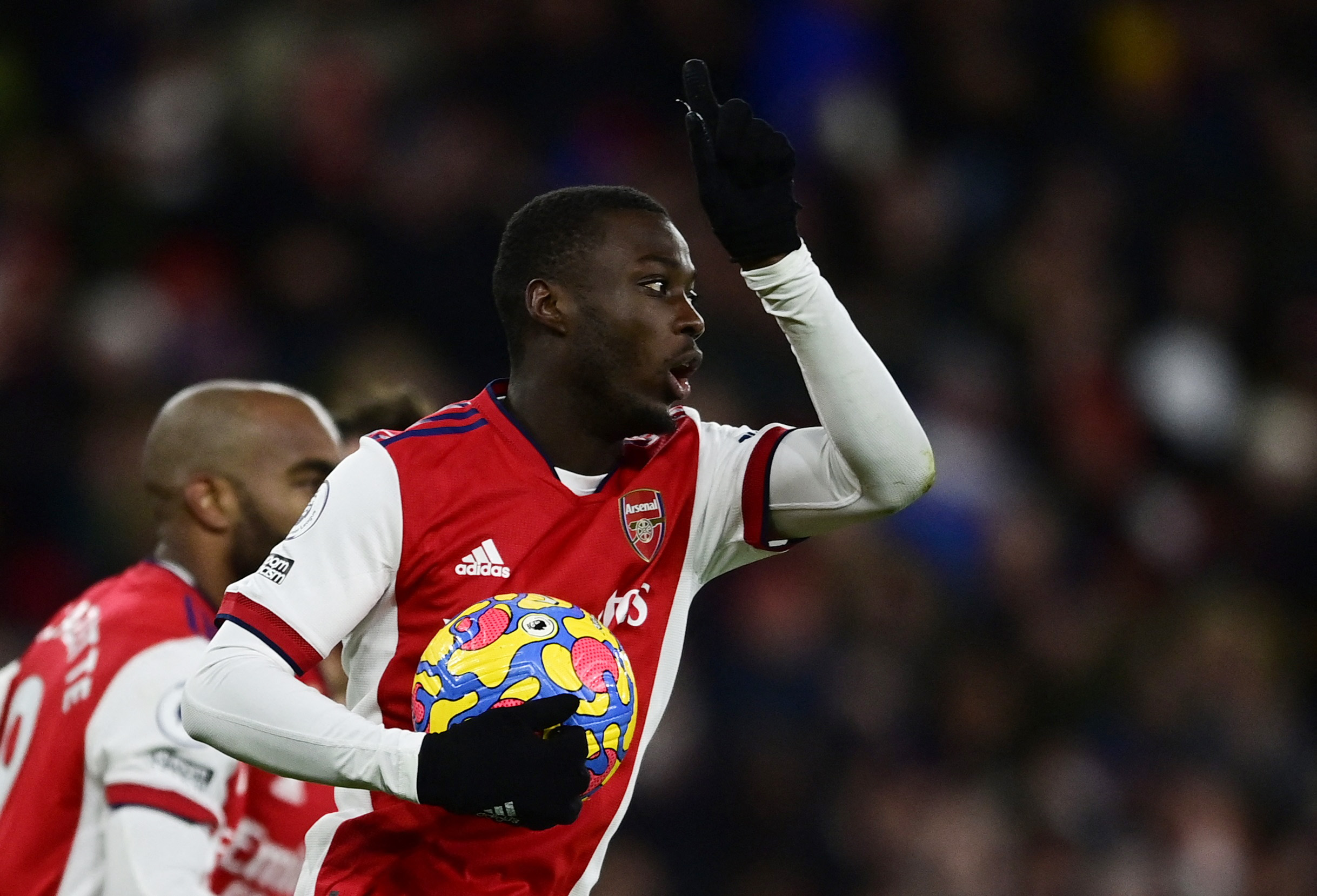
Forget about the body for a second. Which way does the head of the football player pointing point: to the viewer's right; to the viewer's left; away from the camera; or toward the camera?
to the viewer's right

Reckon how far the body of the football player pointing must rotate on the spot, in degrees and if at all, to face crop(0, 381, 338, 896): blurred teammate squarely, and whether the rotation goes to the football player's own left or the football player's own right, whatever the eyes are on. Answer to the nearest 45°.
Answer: approximately 180°

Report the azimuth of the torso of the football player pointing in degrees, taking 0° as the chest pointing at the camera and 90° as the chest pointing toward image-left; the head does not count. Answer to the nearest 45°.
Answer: approximately 315°
